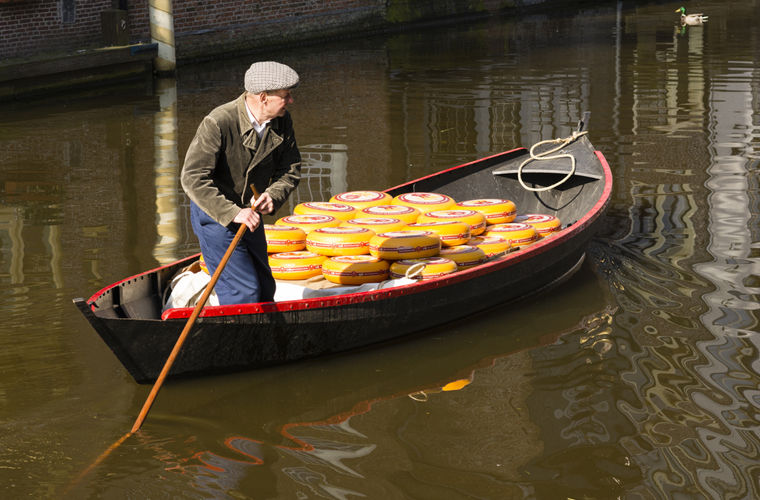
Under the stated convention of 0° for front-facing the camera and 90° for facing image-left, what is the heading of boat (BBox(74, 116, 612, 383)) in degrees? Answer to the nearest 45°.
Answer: approximately 225°

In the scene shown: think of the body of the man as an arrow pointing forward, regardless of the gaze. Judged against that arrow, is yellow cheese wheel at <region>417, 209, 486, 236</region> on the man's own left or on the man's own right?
on the man's own left

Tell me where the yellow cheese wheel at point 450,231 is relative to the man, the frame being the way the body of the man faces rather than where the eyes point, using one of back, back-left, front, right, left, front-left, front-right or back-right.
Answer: left

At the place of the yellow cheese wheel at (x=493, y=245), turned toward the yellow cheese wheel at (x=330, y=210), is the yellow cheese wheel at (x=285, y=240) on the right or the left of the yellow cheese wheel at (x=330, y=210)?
left

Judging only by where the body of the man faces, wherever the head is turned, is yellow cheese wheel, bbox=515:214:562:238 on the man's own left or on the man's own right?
on the man's own left

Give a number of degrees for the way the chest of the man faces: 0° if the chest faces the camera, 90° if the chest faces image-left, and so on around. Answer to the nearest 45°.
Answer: approximately 315°

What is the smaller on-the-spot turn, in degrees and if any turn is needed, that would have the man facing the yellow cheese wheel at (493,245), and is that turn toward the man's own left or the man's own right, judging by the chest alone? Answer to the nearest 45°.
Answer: approximately 90° to the man's own left

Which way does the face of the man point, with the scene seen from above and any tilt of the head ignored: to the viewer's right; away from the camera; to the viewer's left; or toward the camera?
to the viewer's right
